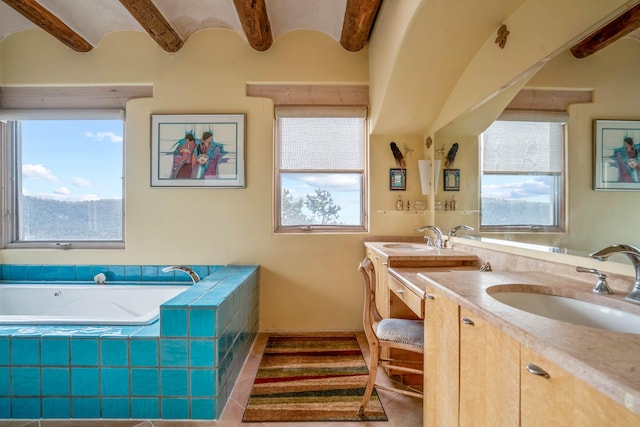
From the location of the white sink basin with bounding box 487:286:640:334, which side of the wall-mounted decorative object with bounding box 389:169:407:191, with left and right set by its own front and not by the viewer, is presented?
front

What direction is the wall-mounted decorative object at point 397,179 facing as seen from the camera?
toward the camera

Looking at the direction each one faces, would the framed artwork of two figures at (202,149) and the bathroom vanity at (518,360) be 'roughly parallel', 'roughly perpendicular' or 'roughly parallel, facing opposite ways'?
roughly perpendicular

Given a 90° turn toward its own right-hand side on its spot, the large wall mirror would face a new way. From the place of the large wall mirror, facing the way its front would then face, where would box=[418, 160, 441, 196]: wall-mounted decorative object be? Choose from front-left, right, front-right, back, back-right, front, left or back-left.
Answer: front

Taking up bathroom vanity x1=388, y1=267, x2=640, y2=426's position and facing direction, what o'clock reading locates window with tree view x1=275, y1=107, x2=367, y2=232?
The window with tree view is roughly at 3 o'clock from the bathroom vanity.

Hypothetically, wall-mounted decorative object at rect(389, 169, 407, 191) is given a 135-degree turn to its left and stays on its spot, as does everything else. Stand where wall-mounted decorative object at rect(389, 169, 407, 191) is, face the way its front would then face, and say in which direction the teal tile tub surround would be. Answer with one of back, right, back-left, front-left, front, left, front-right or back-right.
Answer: back

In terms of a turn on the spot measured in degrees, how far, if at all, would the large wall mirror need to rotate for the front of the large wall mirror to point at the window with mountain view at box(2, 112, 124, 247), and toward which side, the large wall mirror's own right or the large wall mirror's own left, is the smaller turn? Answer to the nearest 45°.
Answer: approximately 45° to the large wall mirror's own right

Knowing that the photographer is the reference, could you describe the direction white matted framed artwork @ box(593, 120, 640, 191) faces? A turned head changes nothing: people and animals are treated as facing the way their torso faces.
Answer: facing the viewer

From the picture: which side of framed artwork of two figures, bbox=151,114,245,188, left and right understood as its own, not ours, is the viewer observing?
front

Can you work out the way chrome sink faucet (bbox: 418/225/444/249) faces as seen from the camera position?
facing to the left of the viewer

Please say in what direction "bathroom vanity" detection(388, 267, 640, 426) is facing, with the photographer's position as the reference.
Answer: facing the viewer and to the left of the viewer

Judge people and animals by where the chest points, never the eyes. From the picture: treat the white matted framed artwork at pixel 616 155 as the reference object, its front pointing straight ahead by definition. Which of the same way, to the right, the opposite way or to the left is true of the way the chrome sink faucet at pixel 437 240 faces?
to the right

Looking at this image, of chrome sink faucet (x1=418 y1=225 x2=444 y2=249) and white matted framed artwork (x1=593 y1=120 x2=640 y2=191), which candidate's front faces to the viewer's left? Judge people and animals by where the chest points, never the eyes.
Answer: the chrome sink faucet
